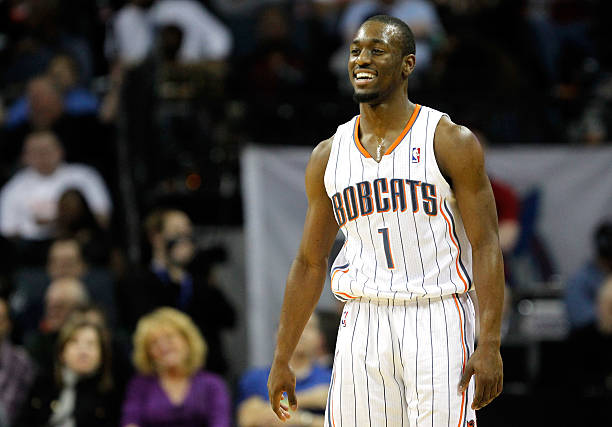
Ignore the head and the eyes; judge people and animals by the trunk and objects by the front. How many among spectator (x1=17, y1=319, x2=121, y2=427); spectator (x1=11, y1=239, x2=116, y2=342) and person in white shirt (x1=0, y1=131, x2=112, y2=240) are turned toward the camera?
3

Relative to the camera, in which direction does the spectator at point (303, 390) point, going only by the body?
toward the camera

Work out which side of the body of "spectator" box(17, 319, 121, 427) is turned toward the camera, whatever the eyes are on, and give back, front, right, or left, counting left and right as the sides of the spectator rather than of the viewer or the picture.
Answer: front

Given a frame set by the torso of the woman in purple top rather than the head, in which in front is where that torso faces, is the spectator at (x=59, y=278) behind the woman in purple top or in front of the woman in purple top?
behind

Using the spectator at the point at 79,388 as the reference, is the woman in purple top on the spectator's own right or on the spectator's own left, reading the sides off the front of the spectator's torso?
on the spectator's own left

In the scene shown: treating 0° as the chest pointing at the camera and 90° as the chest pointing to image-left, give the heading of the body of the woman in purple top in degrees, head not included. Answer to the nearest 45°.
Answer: approximately 0°

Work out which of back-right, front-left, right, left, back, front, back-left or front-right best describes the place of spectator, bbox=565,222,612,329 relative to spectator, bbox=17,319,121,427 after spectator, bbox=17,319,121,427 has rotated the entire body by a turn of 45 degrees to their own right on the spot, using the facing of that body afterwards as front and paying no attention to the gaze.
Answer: back-left

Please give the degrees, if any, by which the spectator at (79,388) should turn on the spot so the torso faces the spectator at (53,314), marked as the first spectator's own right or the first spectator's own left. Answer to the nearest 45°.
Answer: approximately 180°

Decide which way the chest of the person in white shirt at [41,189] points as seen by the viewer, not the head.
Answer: toward the camera

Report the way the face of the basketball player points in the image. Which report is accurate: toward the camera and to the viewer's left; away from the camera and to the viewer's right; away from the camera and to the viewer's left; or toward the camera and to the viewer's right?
toward the camera and to the viewer's left

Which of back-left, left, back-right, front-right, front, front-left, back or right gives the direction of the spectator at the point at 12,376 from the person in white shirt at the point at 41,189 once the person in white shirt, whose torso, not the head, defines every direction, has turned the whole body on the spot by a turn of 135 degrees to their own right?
back-left
